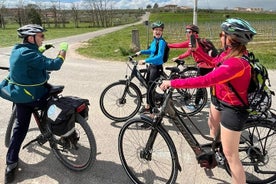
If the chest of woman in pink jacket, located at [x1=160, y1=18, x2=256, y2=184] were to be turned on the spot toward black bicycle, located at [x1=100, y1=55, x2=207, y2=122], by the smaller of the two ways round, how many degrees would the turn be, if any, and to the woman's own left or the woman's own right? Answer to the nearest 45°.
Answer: approximately 45° to the woman's own right

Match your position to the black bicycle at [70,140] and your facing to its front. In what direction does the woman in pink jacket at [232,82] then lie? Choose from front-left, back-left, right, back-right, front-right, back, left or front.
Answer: back

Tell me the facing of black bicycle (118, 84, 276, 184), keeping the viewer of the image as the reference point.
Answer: facing to the left of the viewer

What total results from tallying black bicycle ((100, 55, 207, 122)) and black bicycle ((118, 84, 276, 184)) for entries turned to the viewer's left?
2

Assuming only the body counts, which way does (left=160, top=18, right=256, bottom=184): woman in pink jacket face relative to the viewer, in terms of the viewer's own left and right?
facing to the left of the viewer

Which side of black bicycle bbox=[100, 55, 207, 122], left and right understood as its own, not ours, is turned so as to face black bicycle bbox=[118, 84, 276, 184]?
left

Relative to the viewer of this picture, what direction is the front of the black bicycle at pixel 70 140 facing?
facing away from the viewer and to the left of the viewer

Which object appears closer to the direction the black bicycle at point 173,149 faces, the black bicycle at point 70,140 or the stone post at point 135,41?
the black bicycle

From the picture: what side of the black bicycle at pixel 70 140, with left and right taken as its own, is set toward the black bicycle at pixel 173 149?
back

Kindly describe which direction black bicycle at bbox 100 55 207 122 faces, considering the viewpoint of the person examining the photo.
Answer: facing to the left of the viewer

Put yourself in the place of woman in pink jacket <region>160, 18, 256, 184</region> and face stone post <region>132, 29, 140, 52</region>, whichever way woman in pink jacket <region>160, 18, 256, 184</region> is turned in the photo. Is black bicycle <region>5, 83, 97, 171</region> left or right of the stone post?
left

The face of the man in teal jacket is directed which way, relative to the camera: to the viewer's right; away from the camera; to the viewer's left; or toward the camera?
to the viewer's right
